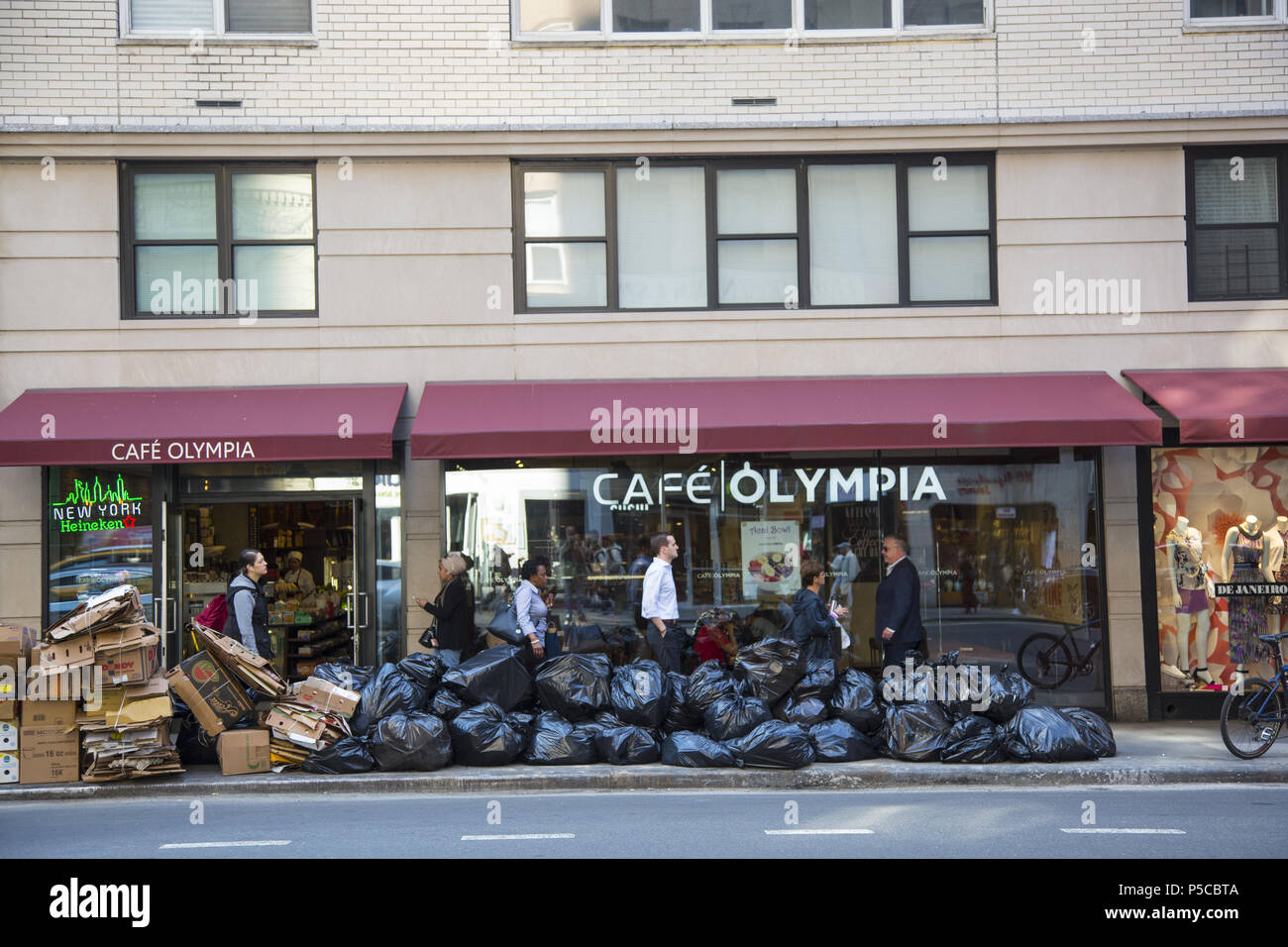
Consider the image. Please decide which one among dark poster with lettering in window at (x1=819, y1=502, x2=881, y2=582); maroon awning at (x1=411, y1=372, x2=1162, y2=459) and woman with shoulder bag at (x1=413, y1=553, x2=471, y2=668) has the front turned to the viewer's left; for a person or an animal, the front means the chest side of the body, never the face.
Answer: the woman with shoulder bag

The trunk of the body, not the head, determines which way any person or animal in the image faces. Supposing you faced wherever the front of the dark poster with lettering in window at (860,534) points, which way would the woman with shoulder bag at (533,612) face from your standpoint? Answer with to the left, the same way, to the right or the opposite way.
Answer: to the left

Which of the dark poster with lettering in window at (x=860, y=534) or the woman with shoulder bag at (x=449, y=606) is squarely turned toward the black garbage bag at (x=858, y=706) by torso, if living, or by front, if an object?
the dark poster with lettering in window

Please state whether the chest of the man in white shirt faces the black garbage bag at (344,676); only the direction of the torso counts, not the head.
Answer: no

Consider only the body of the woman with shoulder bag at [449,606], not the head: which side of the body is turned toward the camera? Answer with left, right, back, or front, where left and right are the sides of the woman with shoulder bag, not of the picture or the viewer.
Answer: left

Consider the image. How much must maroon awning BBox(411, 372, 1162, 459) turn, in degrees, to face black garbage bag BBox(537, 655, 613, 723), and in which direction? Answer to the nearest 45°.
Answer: approximately 45° to its right

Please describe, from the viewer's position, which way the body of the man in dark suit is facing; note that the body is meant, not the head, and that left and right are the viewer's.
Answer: facing to the left of the viewer

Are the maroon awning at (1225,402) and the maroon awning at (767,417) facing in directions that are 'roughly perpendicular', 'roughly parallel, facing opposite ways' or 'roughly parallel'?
roughly parallel

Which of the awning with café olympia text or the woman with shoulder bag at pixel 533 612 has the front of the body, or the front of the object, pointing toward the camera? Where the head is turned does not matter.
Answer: the awning with café olympia text

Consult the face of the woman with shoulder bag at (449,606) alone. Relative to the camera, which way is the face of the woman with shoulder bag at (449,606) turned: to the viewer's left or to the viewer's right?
to the viewer's left

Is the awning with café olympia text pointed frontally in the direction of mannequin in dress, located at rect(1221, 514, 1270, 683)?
no
